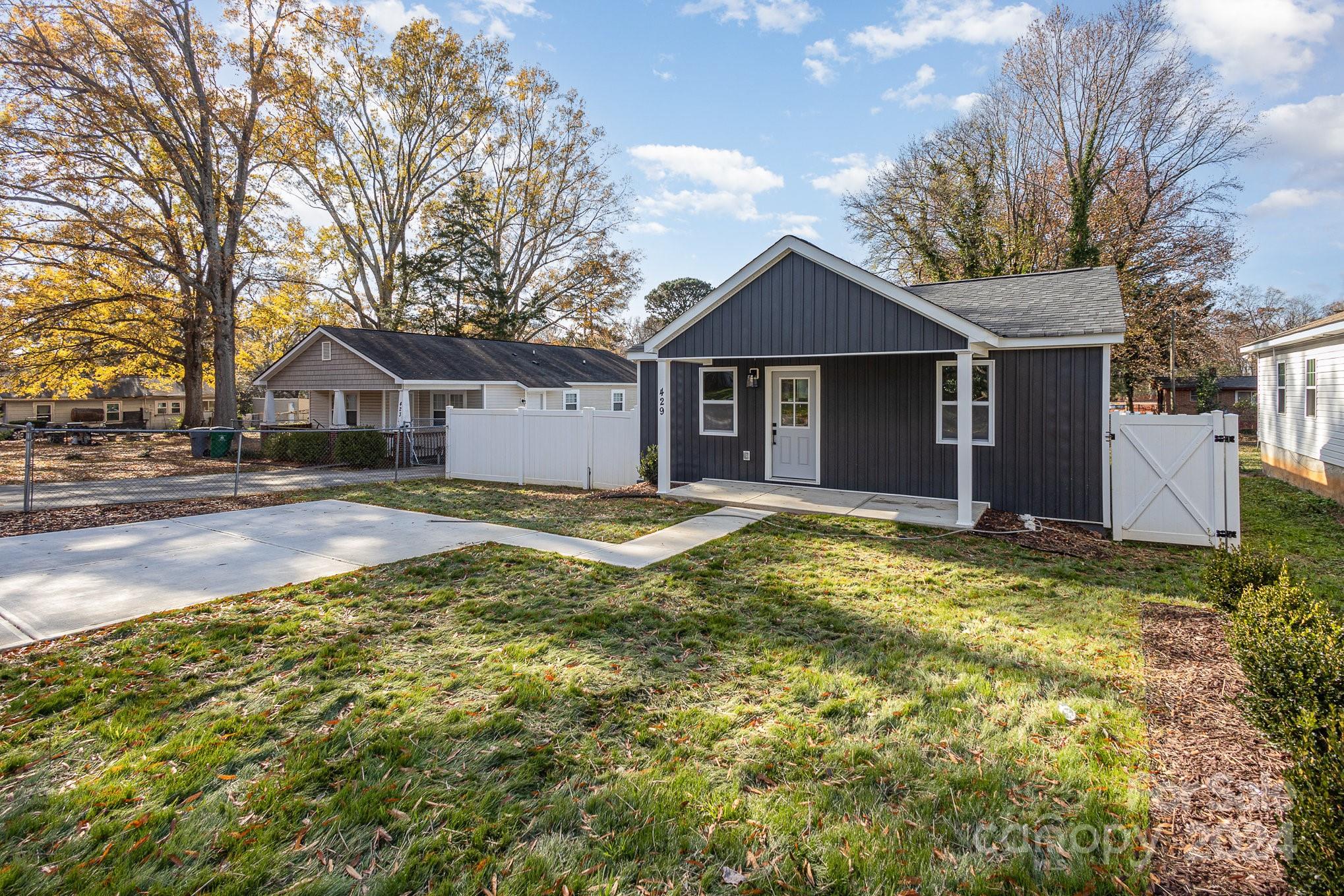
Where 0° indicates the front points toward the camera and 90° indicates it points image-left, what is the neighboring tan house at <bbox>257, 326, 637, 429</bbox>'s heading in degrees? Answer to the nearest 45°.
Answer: approximately 45°

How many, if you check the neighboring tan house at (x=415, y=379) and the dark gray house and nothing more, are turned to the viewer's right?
0

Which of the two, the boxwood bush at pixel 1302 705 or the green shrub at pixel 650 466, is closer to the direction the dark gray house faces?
the boxwood bush

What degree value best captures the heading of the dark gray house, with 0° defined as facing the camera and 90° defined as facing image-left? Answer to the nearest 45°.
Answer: approximately 0°

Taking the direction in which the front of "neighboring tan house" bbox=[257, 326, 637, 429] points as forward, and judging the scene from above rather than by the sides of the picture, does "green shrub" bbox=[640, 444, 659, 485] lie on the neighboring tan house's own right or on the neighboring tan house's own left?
on the neighboring tan house's own left

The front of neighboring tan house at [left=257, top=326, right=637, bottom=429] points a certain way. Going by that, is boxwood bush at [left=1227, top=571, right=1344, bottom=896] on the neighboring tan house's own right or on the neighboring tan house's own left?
on the neighboring tan house's own left
